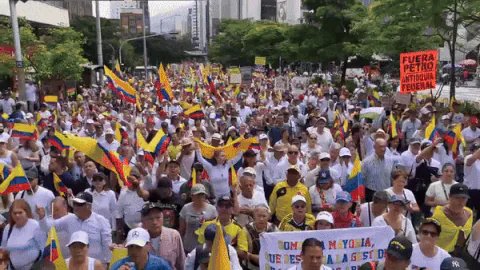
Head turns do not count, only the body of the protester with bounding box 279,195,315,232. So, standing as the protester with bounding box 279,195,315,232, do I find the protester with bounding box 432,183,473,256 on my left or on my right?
on my left

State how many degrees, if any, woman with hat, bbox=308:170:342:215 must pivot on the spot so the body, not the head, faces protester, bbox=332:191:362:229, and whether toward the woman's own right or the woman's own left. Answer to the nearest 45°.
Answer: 0° — they already face them

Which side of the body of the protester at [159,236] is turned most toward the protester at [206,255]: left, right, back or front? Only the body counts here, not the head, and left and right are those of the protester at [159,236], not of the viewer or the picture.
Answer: left

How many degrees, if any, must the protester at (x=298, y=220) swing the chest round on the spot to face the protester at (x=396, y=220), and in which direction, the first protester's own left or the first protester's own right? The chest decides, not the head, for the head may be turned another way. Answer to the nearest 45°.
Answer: approximately 90° to the first protester's own left
